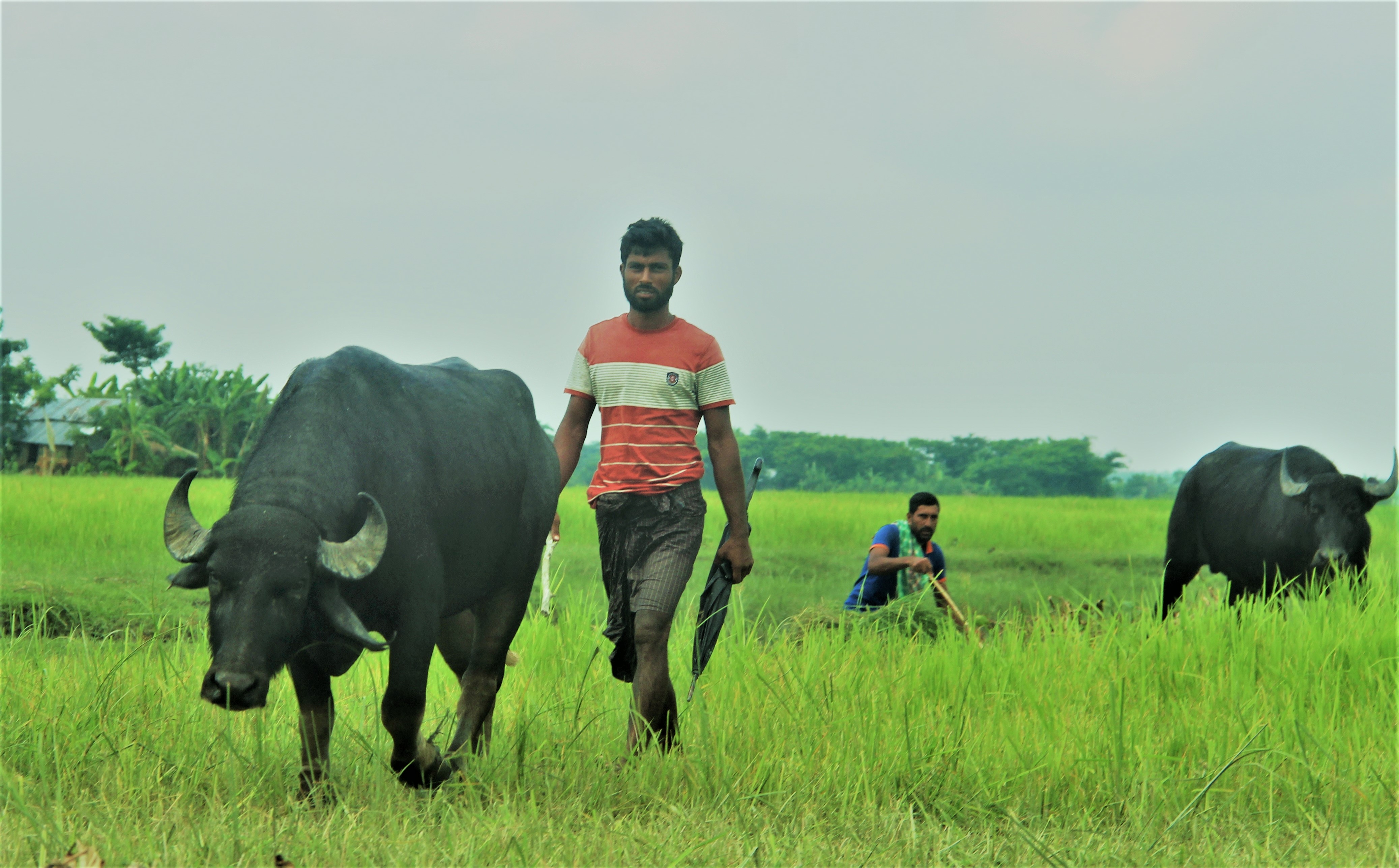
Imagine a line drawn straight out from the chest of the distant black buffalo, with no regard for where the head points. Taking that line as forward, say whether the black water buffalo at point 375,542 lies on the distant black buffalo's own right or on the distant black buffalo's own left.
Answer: on the distant black buffalo's own right

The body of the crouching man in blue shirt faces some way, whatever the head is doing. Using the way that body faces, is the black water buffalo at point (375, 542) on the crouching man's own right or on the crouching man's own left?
on the crouching man's own right

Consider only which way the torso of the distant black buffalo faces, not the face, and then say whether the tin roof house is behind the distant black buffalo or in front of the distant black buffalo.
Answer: behind

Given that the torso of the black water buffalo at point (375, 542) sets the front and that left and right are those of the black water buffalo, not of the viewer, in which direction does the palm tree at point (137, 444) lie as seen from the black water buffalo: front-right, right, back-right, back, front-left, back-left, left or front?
back-right

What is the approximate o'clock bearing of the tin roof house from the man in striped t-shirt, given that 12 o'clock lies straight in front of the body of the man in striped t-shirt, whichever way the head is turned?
The tin roof house is roughly at 5 o'clock from the man in striped t-shirt.

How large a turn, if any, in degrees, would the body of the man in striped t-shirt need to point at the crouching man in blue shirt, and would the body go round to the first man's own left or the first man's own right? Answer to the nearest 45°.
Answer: approximately 135° to the first man's own left

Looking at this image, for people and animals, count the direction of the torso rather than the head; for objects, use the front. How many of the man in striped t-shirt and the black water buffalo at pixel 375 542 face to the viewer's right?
0

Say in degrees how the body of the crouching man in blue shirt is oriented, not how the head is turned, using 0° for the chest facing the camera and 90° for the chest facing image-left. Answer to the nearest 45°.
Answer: approximately 315°

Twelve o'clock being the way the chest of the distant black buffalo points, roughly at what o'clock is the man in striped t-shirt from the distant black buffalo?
The man in striped t-shirt is roughly at 2 o'clock from the distant black buffalo.

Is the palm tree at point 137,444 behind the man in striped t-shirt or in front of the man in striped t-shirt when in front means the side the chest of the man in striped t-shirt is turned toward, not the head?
behind

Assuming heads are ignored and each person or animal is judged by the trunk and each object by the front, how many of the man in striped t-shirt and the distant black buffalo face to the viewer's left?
0

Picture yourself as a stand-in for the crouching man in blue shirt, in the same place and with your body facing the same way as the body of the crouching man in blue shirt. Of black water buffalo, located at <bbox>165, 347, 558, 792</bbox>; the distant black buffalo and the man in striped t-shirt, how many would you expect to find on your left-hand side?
1
